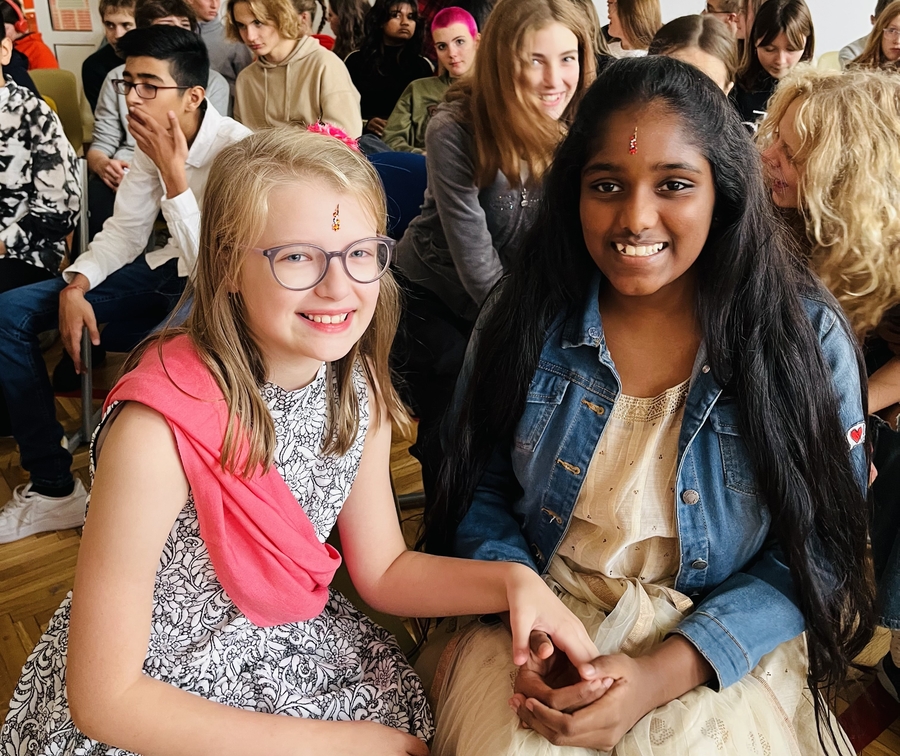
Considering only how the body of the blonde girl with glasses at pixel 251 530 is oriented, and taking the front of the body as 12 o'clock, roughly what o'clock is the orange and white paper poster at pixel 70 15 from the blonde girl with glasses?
The orange and white paper poster is roughly at 7 o'clock from the blonde girl with glasses.

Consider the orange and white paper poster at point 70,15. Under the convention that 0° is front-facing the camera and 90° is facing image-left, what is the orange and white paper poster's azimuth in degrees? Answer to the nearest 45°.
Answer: approximately 0°

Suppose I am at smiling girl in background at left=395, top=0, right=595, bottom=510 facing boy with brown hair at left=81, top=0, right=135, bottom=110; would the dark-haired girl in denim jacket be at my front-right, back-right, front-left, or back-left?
back-left

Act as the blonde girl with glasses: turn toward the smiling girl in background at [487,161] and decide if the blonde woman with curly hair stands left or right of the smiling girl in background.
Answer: right

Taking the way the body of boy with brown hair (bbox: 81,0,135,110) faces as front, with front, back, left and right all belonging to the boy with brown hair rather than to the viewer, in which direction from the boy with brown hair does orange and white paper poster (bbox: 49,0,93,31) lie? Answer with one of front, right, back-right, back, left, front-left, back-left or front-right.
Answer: back

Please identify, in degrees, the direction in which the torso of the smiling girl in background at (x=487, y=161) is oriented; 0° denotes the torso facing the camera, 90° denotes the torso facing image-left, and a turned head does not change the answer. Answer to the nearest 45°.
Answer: approximately 315°
